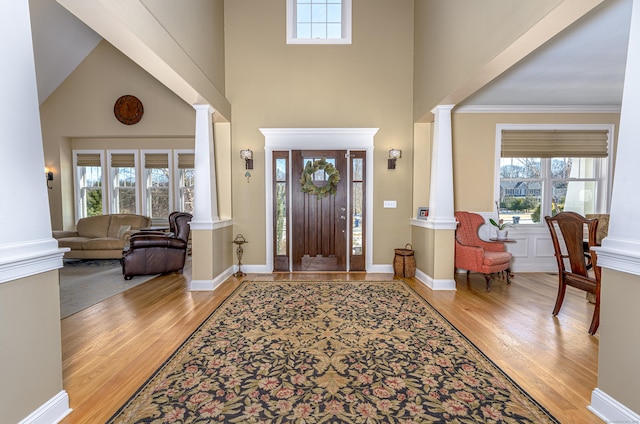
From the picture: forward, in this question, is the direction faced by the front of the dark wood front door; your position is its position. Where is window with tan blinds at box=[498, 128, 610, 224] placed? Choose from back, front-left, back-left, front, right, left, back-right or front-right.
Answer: left

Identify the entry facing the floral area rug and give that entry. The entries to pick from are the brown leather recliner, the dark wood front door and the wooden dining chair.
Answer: the dark wood front door

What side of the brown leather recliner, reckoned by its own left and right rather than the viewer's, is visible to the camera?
left

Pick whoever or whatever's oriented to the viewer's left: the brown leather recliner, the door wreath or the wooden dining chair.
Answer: the brown leather recliner

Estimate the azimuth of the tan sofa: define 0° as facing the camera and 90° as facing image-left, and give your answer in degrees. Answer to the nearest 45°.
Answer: approximately 45°

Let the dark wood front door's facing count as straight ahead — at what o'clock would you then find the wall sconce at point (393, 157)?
The wall sconce is roughly at 9 o'clock from the dark wood front door.

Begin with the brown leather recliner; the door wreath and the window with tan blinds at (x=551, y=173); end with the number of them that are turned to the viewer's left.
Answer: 1

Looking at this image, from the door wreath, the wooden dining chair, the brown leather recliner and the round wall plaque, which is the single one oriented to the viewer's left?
the brown leather recliner

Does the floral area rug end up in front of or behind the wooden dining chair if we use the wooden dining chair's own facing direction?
behind

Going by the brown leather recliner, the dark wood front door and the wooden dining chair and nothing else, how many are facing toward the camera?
1

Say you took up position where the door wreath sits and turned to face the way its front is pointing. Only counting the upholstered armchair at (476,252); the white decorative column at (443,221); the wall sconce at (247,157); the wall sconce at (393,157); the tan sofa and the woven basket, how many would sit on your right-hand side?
2

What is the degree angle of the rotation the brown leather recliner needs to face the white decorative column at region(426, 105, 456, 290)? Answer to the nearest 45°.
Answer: approximately 135° to its left

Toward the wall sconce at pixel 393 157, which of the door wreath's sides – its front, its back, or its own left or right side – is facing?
left
